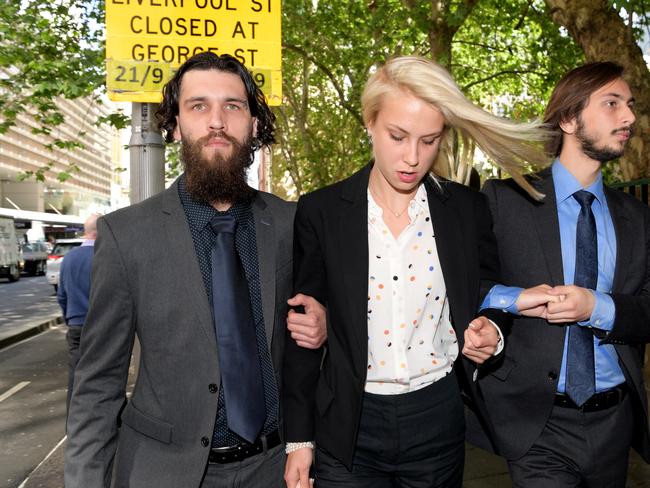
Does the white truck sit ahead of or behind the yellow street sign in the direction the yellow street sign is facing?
behind

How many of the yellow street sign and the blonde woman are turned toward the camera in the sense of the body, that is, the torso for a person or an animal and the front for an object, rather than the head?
2

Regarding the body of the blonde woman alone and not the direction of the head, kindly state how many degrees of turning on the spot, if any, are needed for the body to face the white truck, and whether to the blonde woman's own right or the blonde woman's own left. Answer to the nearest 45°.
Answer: approximately 135° to the blonde woman's own right

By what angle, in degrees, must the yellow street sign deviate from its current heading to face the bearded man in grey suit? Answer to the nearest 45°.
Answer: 0° — it already faces them

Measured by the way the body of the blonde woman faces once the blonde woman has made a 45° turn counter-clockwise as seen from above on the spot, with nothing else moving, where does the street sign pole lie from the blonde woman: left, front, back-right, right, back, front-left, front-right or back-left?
back

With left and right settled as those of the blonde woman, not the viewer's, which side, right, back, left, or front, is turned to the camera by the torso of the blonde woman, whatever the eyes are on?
front

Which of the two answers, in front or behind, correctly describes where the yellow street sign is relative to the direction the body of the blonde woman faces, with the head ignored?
behind

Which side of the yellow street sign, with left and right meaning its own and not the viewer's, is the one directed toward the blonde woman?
front

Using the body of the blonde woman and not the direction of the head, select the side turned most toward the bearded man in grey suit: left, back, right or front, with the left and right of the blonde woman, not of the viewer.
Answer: right
